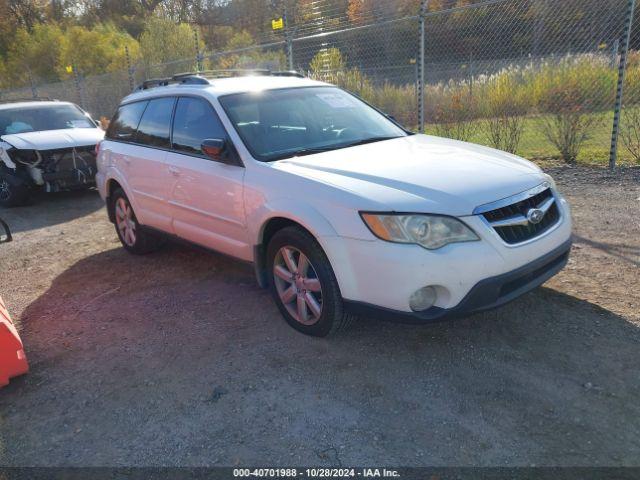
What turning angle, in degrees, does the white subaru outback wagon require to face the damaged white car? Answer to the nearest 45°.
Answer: approximately 180°

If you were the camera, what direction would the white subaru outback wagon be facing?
facing the viewer and to the right of the viewer

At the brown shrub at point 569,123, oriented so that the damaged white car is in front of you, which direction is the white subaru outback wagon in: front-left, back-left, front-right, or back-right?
front-left

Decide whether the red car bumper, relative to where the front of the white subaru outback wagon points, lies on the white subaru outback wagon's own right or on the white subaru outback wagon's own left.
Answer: on the white subaru outback wagon's own right

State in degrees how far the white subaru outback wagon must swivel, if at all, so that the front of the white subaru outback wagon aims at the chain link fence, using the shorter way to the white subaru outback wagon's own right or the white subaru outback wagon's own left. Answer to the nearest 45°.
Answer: approximately 90° to the white subaru outback wagon's own left

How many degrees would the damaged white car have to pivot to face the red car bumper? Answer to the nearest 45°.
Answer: approximately 45° to its right

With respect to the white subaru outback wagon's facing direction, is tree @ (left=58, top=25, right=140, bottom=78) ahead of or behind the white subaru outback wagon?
behind

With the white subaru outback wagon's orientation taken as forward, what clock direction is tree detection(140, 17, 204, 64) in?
The tree is roughly at 7 o'clock from the white subaru outback wagon.

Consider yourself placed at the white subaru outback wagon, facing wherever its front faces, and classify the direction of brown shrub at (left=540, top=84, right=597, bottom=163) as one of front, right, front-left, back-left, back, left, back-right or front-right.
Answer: left

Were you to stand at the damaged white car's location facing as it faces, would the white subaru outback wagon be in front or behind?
in front

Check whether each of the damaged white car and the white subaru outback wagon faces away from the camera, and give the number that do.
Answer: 0
